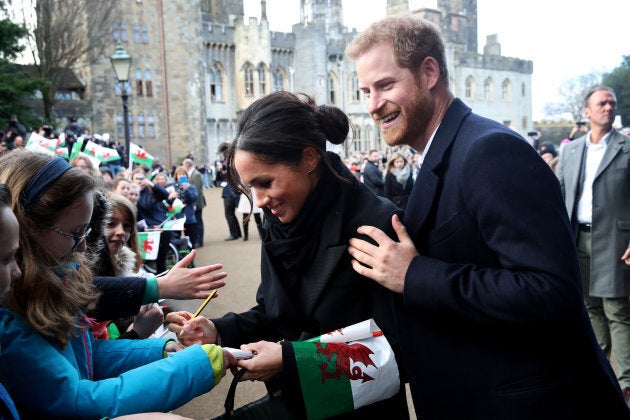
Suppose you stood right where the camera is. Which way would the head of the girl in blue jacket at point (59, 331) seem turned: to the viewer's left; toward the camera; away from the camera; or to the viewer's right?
to the viewer's right

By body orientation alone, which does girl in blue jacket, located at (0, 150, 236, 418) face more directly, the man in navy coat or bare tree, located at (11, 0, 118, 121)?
the man in navy coat

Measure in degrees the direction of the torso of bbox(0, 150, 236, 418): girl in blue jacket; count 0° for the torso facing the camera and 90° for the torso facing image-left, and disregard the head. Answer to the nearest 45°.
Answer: approximately 270°

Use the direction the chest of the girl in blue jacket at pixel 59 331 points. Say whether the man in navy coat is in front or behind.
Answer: in front

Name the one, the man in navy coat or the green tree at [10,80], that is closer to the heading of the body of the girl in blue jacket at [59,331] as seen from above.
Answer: the man in navy coat

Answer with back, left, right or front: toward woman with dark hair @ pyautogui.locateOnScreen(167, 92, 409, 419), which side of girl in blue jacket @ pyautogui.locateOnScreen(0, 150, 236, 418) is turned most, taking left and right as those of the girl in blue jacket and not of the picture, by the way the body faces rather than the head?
front

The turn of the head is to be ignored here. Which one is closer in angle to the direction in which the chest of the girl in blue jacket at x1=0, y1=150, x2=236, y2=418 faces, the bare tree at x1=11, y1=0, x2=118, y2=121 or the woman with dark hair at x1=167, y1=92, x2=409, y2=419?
the woman with dark hair

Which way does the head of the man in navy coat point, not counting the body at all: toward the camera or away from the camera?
toward the camera

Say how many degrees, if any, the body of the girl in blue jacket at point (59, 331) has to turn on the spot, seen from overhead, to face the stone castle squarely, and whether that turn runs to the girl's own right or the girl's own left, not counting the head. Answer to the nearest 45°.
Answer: approximately 90° to the girl's own left

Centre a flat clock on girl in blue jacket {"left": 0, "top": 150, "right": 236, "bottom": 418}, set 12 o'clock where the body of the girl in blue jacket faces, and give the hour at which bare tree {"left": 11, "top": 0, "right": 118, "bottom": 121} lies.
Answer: The bare tree is roughly at 9 o'clock from the girl in blue jacket.

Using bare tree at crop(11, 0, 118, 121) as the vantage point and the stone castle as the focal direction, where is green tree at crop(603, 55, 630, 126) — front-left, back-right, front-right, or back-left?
front-right

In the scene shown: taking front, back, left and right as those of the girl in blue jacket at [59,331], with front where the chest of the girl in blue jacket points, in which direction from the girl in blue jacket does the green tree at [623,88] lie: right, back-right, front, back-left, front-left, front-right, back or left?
front-left

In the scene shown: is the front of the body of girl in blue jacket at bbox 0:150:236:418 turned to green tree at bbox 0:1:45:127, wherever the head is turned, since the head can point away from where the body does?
no

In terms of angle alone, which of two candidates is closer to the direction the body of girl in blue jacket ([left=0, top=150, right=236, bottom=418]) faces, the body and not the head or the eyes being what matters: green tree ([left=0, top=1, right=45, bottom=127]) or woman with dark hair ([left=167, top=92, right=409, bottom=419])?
the woman with dark hair

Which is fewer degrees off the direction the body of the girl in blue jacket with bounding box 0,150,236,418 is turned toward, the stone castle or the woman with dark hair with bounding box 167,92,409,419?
the woman with dark hair
